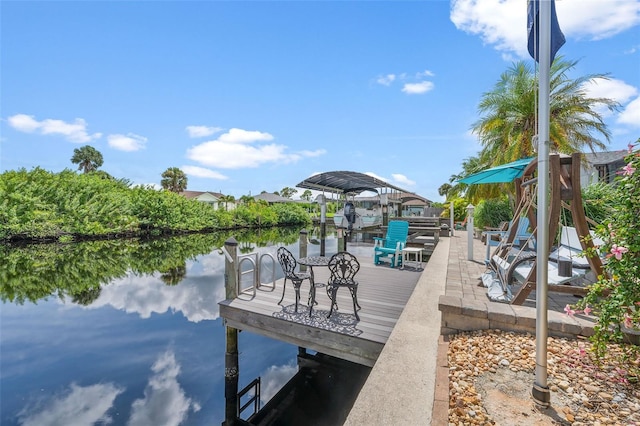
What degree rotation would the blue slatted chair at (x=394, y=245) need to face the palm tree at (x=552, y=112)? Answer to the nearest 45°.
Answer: approximately 180°

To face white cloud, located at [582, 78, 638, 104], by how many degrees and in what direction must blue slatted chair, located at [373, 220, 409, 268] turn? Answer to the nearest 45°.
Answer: approximately 180°

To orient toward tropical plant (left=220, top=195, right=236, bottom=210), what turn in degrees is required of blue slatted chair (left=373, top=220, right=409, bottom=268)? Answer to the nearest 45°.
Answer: approximately 90° to its right

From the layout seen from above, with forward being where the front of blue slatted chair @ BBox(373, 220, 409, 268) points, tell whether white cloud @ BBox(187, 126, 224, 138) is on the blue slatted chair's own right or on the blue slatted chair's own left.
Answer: on the blue slatted chair's own right

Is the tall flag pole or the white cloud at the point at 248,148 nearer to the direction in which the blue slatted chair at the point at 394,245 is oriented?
the tall flag pole

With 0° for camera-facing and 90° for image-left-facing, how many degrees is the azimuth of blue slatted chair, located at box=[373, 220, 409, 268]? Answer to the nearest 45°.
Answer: approximately 45°

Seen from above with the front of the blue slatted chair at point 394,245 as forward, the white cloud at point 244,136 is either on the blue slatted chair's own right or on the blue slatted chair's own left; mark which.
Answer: on the blue slatted chair's own right

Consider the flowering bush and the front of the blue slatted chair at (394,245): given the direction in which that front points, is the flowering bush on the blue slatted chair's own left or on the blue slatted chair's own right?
on the blue slatted chair's own left

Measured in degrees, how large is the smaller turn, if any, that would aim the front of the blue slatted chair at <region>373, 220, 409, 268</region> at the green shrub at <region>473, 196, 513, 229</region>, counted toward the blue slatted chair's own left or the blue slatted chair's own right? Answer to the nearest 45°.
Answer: approximately 180°
